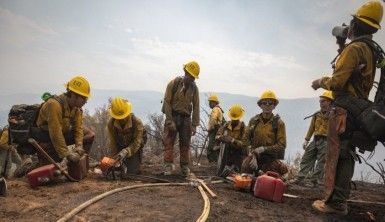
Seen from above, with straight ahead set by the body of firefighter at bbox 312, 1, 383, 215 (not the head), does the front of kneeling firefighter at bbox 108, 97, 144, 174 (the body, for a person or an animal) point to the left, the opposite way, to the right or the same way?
to the left

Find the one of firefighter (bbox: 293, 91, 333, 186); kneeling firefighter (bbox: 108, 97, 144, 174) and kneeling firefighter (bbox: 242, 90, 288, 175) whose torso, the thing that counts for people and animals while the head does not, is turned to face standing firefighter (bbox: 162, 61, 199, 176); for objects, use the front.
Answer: the firefighter

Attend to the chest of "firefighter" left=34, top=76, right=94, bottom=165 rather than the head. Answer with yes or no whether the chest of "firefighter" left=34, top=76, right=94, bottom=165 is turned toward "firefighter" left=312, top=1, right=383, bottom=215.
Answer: yes

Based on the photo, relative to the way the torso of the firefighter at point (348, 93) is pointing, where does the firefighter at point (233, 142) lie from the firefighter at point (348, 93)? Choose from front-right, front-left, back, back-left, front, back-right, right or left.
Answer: front-right

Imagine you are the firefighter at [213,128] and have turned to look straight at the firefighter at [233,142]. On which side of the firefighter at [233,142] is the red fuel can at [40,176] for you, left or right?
right

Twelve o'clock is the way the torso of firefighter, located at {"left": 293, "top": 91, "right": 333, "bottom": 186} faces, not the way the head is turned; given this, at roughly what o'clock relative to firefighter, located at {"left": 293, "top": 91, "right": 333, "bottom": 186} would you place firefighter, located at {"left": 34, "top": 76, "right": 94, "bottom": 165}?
firefighter, located at {"left": 34, "top": 76, "right": 94, "bottom": 165} is roughly at 2 o'clock from firefighter, located at {"left": 293, "top": 91, "right": 333, "bottom": 186}.

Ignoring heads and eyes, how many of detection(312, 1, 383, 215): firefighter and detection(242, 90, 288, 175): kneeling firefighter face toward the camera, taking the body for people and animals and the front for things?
1

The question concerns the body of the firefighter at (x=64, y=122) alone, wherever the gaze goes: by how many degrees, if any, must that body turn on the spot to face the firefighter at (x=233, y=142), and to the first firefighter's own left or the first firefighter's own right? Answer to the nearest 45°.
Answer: approximately 45° to the first firefighter's own left

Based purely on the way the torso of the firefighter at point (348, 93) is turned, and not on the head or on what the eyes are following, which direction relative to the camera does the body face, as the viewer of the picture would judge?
to the viewer's left

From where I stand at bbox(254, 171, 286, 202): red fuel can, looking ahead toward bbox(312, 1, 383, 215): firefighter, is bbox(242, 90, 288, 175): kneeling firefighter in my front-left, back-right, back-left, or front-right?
back-left

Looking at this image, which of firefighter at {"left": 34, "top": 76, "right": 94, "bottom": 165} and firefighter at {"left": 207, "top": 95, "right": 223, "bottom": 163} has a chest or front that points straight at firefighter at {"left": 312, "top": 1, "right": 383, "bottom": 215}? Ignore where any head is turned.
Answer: firefighter at {"left": 34, "top": 76, "right": 94, "bottom": 165}

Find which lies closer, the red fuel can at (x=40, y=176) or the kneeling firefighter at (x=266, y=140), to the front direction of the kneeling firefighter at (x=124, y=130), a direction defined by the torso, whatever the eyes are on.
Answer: the red fuel can

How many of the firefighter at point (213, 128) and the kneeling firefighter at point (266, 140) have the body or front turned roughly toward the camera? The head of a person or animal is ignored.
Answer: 1
